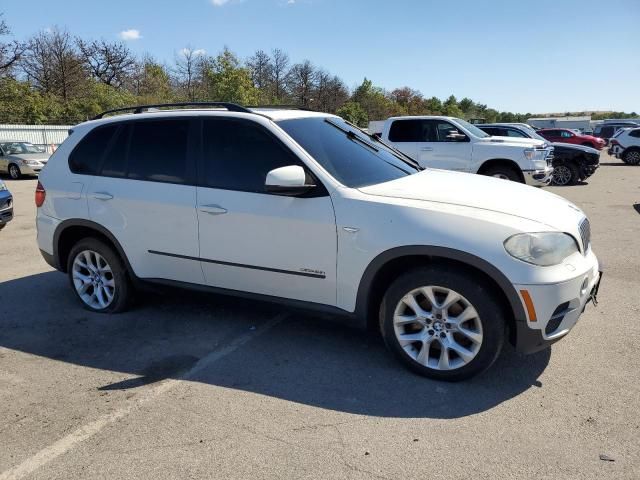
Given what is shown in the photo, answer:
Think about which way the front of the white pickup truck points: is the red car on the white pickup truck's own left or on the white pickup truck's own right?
on the white pickup truck's own left

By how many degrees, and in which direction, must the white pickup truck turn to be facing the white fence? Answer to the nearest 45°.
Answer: approximately 180°

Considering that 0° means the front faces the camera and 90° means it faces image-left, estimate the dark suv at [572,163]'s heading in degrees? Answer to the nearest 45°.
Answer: approximately 315°

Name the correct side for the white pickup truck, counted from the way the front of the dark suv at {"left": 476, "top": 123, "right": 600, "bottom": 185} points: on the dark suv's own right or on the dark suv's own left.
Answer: on the dark suv's own right

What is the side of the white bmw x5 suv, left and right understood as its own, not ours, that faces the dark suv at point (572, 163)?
left

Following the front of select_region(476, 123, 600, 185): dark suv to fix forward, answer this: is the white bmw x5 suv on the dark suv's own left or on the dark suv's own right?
on the dark suv's own right

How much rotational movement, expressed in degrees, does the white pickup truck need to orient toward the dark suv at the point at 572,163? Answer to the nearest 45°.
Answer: approximately 90° to its left

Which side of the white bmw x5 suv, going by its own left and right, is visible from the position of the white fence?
back

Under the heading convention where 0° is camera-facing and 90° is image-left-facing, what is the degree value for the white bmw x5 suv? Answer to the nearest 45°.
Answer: approximately 315°
